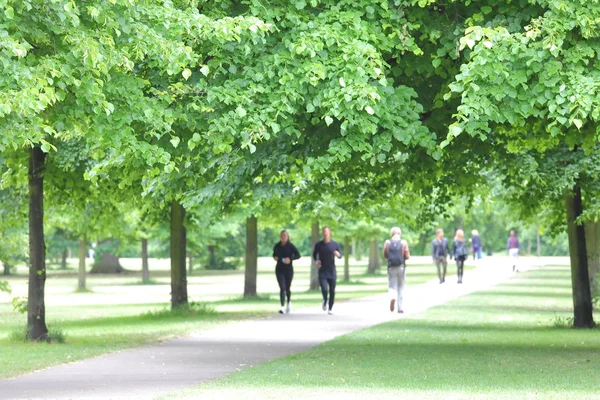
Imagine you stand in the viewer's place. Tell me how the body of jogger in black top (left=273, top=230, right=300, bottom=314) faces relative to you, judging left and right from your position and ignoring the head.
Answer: facing the viewer

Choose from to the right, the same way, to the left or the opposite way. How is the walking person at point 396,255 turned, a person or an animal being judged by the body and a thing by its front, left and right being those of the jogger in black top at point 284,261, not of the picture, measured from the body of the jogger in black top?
the opposite way

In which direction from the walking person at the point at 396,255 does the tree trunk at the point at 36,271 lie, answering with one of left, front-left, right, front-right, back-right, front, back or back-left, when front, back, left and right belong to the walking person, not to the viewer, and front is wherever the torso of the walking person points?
back-left

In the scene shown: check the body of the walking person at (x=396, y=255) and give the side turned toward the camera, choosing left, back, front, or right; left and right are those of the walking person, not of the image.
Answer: back

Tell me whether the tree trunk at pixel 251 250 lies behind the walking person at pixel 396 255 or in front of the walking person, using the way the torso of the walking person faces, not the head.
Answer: in front

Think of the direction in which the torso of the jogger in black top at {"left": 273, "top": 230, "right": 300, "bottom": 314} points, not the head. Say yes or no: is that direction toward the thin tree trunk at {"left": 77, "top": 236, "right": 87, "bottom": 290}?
no

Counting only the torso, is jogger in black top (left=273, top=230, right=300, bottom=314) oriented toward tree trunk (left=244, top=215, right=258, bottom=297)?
no

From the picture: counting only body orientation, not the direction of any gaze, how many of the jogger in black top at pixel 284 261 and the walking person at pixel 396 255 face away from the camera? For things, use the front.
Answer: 1

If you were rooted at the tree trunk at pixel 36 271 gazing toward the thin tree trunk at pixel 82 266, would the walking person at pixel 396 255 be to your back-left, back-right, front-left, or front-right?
front-right

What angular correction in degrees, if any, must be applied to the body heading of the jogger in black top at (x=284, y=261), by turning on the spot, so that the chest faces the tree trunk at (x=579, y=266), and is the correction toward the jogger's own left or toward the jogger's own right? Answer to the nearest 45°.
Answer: approximately 45° to the jogger's own left
